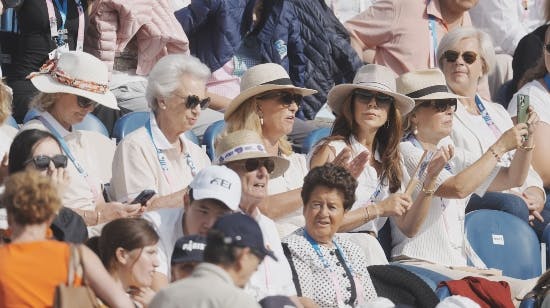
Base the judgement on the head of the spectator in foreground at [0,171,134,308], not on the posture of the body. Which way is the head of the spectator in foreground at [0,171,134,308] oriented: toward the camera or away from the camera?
away from the camera

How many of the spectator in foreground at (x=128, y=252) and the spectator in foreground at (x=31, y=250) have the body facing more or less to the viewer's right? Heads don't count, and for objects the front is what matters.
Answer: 1

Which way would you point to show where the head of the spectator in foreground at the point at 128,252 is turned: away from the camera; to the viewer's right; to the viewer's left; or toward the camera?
to the viewer's right

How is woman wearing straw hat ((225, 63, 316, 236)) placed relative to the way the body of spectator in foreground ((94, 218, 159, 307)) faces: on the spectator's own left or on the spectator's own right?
on the spectator's own left

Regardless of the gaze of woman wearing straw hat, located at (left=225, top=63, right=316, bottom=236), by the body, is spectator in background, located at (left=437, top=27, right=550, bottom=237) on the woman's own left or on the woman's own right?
on the woman's own left

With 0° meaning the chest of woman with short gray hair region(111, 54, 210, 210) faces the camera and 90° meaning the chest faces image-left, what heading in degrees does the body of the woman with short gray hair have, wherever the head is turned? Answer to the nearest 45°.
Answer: approximately 315°

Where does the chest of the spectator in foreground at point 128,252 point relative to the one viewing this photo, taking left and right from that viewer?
facing to the right of the viewer

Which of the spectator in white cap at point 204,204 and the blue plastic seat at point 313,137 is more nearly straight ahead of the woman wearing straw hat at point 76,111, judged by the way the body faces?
the spectator in white cap
